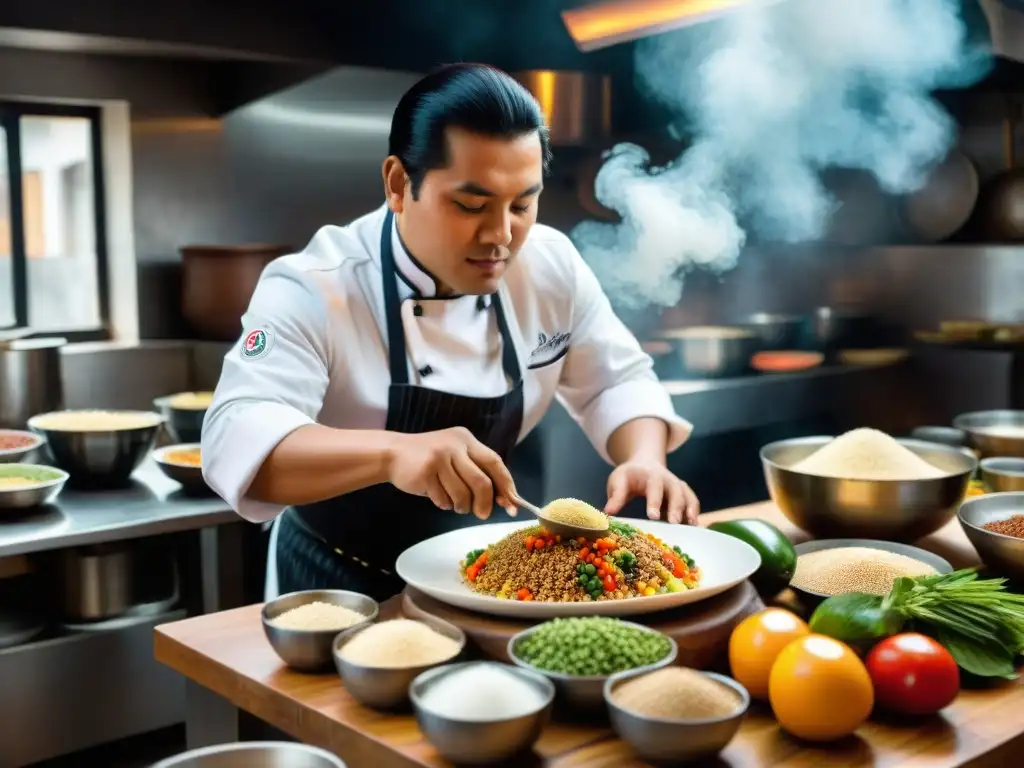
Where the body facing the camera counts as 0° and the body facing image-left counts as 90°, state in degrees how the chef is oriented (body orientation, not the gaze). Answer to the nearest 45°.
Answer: approximately 315°

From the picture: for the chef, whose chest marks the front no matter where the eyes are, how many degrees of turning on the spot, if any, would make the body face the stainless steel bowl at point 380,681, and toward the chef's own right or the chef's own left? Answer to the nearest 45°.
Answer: approximately 45° to the chef's own right

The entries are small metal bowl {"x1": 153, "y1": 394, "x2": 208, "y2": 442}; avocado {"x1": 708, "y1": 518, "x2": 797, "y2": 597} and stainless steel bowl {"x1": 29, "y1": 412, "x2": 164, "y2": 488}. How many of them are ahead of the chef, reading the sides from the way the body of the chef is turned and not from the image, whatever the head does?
1
